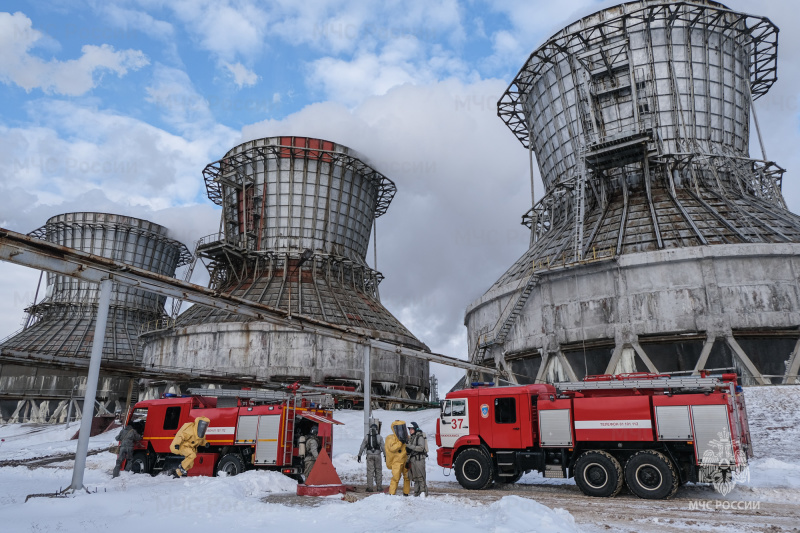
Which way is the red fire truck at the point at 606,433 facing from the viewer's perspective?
to the viewer's left

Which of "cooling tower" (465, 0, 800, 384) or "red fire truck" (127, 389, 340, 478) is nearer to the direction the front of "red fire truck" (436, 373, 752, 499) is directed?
the red fire truck

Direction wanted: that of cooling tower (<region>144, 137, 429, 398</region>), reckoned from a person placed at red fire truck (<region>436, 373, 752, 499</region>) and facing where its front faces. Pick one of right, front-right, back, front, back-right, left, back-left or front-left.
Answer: front-right

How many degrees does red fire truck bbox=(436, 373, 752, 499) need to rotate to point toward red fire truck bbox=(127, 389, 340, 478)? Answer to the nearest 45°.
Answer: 0° — it already faces it

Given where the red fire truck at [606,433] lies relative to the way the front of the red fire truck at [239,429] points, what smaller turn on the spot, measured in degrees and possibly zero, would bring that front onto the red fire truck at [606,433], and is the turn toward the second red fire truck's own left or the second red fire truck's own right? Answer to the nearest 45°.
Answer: approximately 180°

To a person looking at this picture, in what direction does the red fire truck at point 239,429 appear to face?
facing away from the viewer and to the left of the viewer

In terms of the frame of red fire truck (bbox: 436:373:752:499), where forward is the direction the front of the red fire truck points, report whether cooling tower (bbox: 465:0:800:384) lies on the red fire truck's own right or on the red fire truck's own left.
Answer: on the red fire truck's own right

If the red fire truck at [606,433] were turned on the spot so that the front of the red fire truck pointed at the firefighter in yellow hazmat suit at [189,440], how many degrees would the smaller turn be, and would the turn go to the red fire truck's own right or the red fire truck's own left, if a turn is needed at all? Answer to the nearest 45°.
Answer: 0° — it already faces them

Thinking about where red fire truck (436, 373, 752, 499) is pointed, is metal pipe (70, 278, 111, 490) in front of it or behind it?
in front

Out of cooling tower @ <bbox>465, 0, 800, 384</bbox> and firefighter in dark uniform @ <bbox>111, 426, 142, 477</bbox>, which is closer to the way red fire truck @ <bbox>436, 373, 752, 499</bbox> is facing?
the firefighter in dark uniform

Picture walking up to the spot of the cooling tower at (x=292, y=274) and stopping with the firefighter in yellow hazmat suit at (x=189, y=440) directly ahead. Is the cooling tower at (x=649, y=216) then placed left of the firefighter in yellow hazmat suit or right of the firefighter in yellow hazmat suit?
left

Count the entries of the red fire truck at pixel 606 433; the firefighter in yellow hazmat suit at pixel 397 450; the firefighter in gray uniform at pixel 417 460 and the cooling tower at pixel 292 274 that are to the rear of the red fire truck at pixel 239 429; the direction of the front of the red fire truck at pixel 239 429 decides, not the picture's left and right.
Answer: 3

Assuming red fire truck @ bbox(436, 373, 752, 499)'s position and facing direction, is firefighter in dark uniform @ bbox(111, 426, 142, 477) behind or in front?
in front

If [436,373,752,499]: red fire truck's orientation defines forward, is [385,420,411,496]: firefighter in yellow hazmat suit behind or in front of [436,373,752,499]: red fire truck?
in front

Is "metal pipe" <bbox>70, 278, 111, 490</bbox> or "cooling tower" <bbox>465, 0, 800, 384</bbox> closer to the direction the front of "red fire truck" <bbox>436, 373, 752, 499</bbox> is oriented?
the metal pipe
